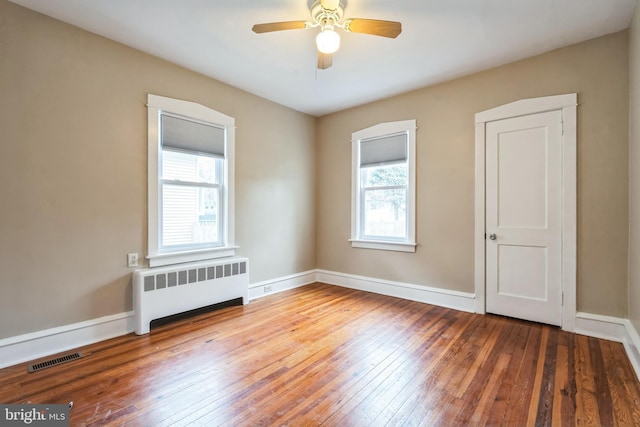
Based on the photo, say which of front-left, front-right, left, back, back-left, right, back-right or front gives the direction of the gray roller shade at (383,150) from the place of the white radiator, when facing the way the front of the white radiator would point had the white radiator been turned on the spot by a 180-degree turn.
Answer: back-right

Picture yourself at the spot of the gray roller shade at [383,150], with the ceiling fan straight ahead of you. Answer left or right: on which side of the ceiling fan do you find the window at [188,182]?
right

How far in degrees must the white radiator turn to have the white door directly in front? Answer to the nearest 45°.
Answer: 0° — it already faces it

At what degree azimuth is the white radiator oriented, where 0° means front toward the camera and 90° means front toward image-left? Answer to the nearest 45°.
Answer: approximately 315°

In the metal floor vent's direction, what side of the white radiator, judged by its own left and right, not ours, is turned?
right

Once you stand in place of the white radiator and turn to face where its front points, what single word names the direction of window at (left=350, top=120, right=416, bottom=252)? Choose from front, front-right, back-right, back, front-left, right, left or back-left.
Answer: front-left

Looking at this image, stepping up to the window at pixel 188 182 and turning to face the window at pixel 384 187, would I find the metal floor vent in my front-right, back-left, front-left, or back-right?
back-right

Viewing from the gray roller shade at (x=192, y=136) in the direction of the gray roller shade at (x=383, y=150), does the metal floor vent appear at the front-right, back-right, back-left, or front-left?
back-right
